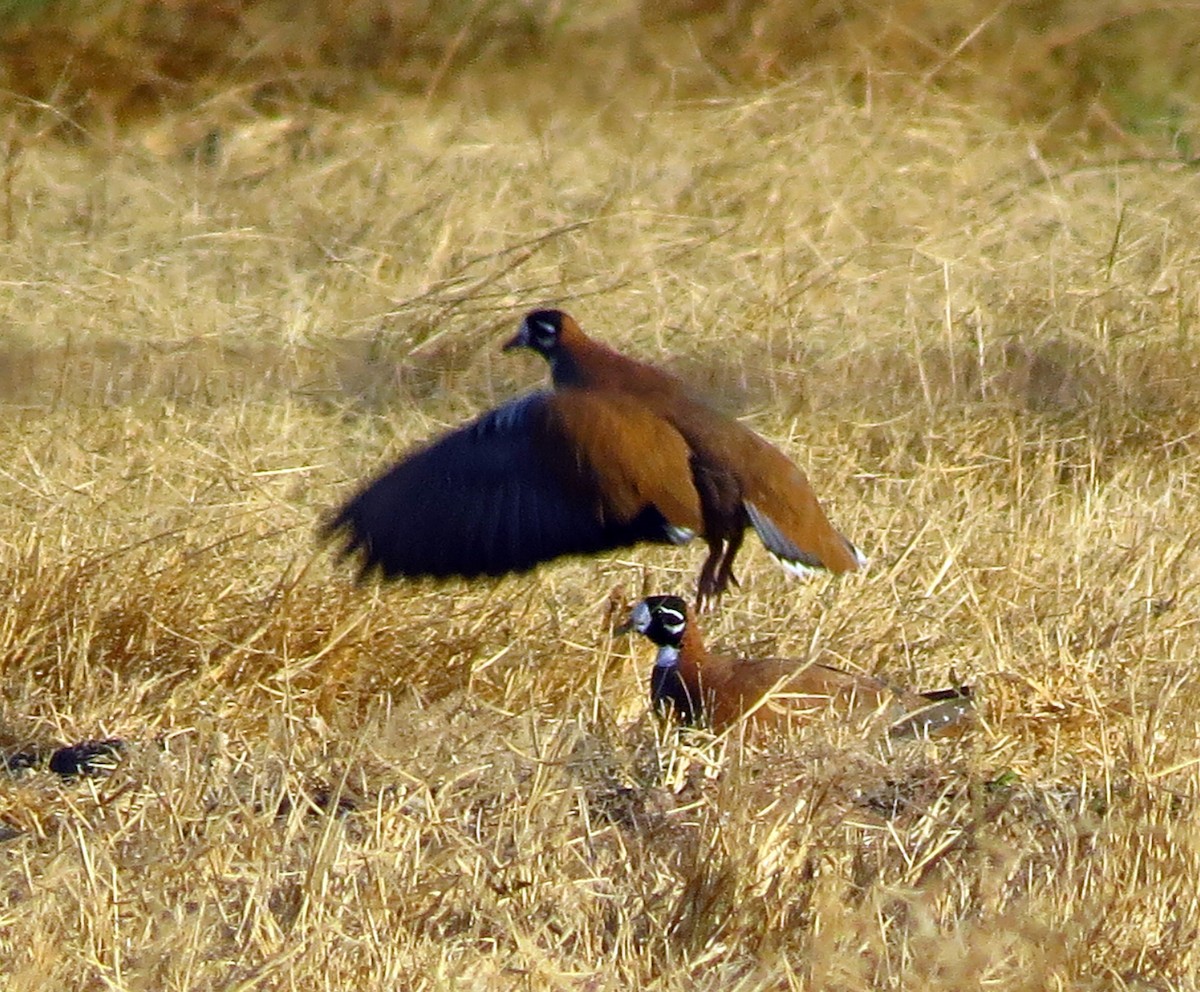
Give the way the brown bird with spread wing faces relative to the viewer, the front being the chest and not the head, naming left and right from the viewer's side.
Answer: facing to the left of the viewer

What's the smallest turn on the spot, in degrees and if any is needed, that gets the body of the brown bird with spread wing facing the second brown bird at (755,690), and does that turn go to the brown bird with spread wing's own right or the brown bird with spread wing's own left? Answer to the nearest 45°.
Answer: approximately 135° to the brown bird with spread wing's own left

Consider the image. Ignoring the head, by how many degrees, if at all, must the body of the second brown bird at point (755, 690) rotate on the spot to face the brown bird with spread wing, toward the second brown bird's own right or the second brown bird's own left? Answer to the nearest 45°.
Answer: approximately 45° to the second brown bird's own right

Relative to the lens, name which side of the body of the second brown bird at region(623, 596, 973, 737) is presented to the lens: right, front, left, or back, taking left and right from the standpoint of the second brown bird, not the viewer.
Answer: left

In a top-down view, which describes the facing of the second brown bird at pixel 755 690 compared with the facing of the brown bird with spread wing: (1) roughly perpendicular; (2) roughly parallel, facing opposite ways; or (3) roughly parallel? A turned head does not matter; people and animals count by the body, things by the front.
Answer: roughly parallel

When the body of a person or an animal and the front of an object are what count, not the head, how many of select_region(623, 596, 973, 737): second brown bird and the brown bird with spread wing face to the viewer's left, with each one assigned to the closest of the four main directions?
2
